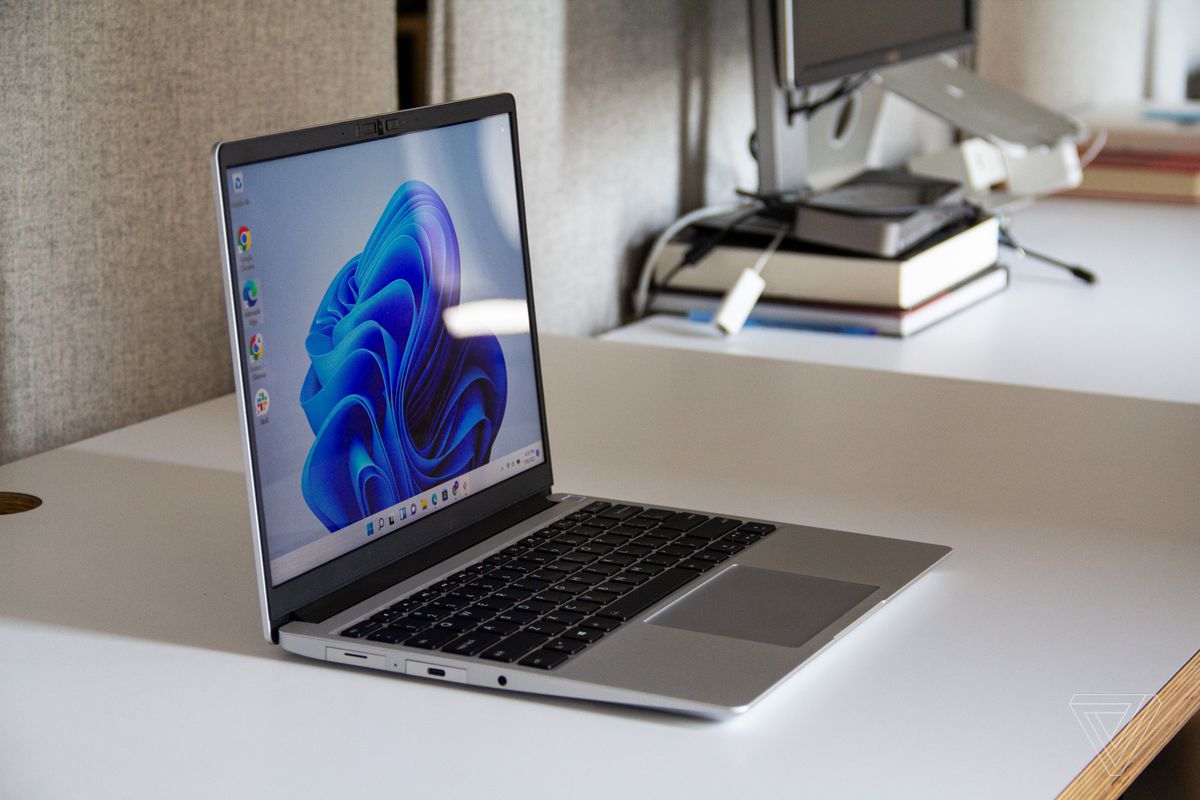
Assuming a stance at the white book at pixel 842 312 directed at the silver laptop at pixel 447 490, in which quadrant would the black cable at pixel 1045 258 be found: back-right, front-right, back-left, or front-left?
back-left

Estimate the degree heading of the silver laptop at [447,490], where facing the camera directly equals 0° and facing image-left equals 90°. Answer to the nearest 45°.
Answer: approximately 315°

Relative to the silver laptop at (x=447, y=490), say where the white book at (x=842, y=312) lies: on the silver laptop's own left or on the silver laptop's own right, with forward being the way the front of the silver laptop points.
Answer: on the silver laptop's own left
